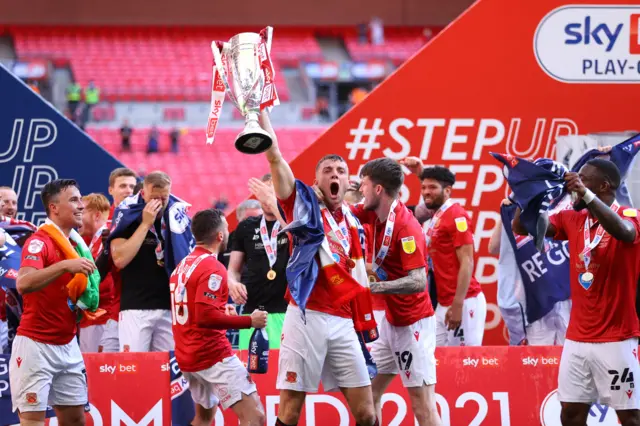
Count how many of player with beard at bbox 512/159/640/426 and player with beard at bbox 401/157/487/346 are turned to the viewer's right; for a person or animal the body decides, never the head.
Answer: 0

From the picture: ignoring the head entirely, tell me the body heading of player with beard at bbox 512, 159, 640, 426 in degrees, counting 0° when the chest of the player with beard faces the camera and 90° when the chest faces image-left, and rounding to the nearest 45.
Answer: approximately 45°

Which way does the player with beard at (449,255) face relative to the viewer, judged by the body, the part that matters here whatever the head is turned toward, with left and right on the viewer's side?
facing the viewer and to the left of the viewer

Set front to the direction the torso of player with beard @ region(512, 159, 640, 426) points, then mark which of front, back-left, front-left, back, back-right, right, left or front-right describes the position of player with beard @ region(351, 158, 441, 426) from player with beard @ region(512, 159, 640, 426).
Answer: front-right

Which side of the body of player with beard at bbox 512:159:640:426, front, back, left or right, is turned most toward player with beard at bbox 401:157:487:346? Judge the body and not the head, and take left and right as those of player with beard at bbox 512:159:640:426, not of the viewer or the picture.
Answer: right

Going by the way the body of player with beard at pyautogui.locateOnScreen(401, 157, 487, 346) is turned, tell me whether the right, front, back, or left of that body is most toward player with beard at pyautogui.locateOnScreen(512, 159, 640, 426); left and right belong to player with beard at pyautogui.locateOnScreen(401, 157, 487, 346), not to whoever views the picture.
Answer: left

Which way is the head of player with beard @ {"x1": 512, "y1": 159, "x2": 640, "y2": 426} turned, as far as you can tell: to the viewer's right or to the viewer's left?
to the viewer's left

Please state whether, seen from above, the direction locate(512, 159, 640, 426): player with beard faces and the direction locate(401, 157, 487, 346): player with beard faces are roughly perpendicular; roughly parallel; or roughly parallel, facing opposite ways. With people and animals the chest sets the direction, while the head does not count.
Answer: roughly parallel
